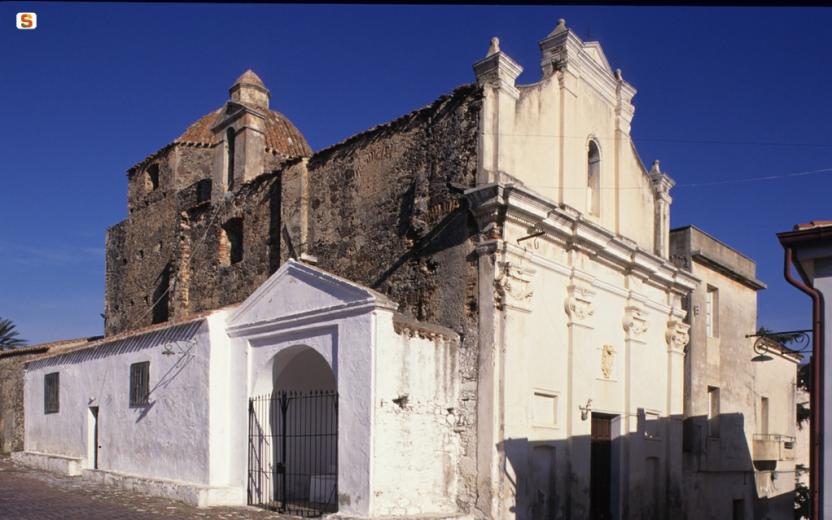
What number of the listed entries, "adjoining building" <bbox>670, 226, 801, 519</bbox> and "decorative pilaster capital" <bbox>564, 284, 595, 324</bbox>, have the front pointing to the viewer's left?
0

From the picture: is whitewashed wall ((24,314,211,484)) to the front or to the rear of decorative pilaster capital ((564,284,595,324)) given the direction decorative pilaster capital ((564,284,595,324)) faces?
to the rear

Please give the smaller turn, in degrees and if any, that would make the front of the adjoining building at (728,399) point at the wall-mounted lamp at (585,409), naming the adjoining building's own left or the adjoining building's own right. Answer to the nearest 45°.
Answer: approximately 45° to the adjoining building's own right

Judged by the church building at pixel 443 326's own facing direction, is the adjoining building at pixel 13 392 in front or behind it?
behind

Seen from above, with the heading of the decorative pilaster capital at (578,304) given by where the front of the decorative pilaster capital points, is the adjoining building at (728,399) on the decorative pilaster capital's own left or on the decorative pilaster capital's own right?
on the decorative pilaster capital's own left

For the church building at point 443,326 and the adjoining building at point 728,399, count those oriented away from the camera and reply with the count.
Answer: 0

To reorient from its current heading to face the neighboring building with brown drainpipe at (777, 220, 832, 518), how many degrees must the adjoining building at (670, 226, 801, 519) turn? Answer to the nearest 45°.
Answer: approximately 45° to its right

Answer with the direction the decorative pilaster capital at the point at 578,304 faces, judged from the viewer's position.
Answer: facing the viewer and to the right of the viewer
